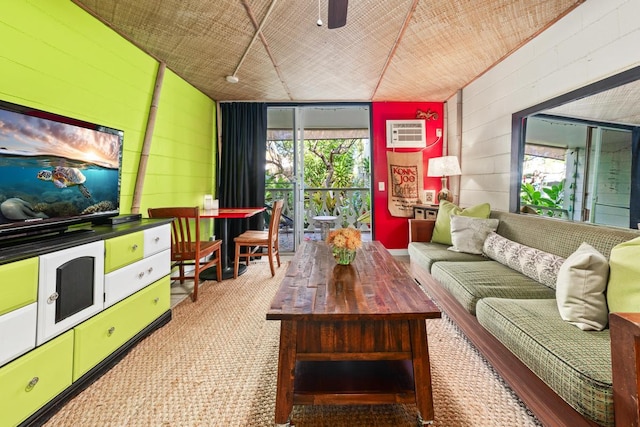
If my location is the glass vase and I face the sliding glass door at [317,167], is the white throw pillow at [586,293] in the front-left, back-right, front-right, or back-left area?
back-right

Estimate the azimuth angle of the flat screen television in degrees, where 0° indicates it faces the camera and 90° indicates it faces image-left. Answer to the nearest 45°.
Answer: approximately 315°

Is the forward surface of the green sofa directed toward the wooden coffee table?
yes

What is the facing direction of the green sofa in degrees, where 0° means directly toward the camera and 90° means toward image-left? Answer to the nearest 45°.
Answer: approximately 45°

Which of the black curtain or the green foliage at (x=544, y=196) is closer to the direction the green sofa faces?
the black curtain

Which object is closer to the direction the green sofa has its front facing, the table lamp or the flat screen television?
the flat screen television

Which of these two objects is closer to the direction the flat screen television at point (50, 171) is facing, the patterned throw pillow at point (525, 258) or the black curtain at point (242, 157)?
the patterned throw pillow

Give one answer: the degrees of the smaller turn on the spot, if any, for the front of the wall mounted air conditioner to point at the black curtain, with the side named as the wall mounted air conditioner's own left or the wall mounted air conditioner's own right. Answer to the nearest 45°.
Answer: approximately 90° to the wall mounted air conditioner's own right

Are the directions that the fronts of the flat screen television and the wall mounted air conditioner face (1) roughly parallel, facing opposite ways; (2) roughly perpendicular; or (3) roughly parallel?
roughly perpendicular
